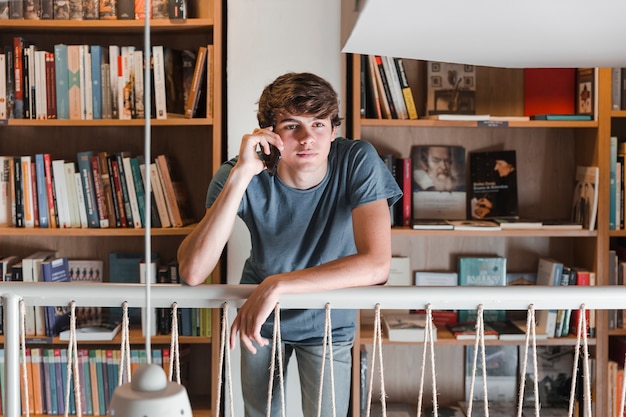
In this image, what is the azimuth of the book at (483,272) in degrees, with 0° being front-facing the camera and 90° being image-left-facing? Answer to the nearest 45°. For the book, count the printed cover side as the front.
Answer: approximately 0°
